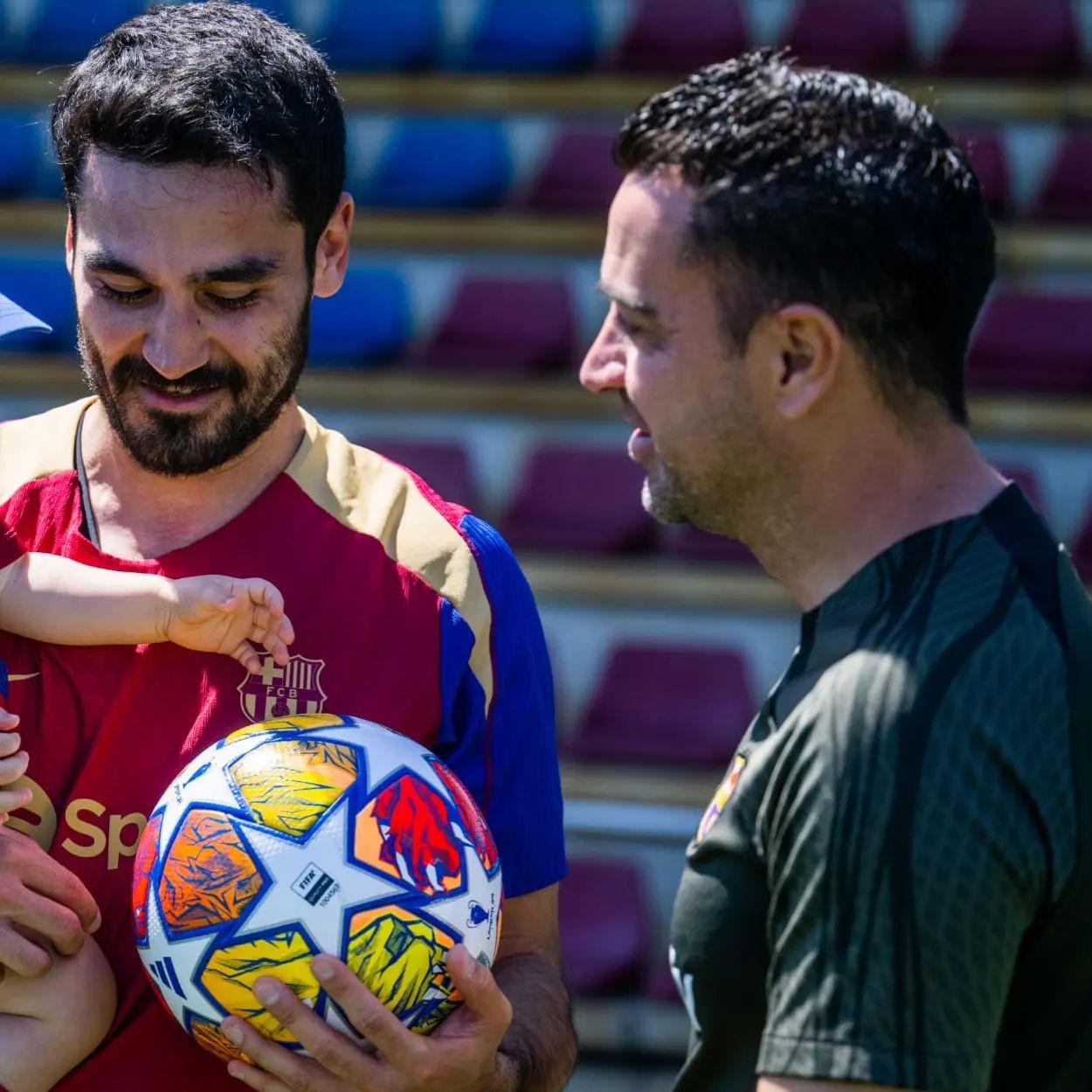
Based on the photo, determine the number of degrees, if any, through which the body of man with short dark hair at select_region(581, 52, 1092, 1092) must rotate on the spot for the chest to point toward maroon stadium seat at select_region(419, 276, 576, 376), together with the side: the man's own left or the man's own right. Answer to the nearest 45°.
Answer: approximately 90° to the man's own right

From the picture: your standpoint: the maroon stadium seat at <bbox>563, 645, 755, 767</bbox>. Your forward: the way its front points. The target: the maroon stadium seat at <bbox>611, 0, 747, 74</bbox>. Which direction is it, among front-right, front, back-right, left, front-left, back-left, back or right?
back-right

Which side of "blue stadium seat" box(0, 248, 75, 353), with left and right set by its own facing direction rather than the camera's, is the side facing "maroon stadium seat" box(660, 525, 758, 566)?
left

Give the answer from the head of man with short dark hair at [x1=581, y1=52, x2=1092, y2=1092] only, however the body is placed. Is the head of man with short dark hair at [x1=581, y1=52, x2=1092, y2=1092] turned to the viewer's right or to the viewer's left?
to the viewer's left

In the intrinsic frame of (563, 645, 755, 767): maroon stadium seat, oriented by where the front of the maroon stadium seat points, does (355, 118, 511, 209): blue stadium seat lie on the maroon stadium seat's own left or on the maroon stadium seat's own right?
on the maroon stadium seat's own right

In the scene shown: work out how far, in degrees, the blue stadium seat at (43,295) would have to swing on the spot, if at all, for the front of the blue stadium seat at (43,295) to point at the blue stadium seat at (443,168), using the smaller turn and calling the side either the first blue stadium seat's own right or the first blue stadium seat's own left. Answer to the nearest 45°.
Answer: approximately 135° to the first blue stadium seat's own left

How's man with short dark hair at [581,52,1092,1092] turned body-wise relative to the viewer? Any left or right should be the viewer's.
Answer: facing to the left of the viewer

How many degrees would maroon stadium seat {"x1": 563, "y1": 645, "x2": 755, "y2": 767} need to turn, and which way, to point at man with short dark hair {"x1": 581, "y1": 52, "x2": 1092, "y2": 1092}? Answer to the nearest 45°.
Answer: approximately 45° to its left

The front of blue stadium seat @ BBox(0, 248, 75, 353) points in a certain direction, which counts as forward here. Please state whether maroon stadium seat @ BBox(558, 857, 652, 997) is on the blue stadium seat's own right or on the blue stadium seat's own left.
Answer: on the blue stadium seat's own left

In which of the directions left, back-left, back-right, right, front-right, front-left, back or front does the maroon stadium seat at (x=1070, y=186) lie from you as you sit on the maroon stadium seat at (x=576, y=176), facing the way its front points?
back-left
